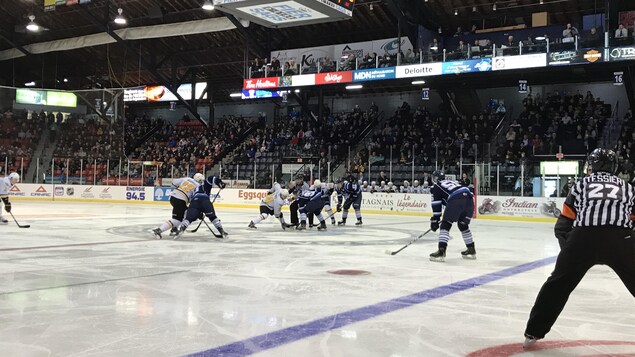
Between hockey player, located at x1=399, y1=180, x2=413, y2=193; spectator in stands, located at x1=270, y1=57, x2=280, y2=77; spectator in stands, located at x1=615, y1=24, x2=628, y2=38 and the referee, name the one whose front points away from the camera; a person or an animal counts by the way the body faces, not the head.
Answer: the referee

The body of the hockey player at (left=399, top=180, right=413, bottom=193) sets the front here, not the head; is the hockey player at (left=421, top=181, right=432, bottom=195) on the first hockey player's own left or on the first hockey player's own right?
on the first hockey player's own left

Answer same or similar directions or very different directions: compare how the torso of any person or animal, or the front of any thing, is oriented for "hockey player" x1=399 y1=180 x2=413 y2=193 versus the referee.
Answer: very different directions

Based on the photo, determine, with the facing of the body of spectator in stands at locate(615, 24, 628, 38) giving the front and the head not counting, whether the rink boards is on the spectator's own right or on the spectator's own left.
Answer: on the spectator's own right

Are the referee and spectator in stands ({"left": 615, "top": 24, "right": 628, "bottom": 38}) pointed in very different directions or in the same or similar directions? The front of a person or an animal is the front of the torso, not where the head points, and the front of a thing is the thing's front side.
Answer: very different directions

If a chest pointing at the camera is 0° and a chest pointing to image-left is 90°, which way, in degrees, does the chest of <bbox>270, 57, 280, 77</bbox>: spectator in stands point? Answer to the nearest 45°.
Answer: approximately 0°

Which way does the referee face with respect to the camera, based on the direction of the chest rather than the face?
away from the camera

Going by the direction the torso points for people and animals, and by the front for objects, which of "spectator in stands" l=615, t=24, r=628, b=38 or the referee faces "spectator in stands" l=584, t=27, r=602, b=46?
the referee

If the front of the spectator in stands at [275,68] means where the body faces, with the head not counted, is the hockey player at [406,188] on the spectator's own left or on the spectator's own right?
on the spectator's own left

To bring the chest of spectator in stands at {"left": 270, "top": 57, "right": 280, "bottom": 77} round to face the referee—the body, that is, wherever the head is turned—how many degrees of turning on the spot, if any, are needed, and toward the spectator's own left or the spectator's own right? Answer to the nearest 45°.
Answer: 0° — they already face them

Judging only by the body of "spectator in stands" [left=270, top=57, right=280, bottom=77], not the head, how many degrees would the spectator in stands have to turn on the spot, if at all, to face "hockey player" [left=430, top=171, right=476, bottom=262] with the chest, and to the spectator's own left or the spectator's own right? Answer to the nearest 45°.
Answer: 0° — they already face them

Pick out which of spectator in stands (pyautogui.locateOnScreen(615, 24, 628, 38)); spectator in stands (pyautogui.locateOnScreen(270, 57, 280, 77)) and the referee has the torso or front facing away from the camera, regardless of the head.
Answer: the referee
